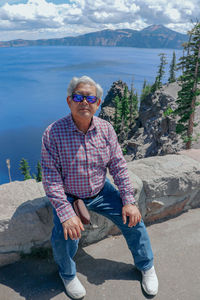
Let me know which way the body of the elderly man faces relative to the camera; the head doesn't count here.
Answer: toward the camera

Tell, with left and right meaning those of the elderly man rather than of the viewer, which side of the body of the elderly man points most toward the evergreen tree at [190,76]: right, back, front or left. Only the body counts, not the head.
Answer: back

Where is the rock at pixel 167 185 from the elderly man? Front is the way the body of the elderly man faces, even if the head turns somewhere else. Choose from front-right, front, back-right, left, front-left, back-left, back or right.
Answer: back-left
